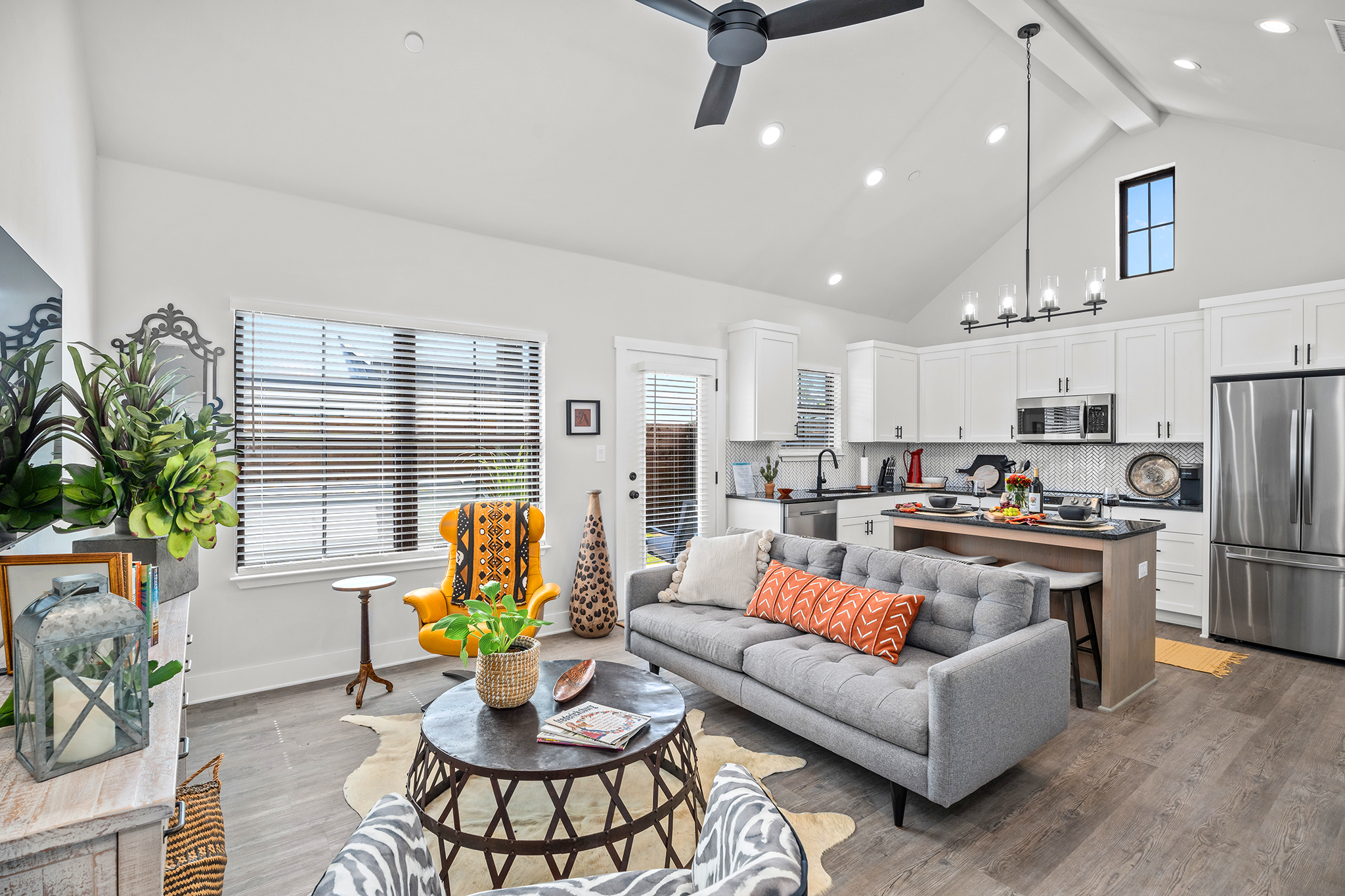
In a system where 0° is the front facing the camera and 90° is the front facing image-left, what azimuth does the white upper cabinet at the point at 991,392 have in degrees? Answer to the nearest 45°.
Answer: approximately 45°

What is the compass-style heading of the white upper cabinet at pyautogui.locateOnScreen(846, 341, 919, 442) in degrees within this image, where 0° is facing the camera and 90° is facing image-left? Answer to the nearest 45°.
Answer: approximately 315°

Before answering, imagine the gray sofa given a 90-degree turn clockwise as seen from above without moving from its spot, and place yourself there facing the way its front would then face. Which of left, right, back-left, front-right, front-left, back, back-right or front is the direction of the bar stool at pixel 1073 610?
right

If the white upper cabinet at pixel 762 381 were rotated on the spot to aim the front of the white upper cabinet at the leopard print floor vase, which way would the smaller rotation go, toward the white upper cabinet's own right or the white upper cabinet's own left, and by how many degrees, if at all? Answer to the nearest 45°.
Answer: approximately 90° to the white upper cabinet's own right

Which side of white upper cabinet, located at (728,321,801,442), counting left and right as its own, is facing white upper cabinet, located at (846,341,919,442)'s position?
left

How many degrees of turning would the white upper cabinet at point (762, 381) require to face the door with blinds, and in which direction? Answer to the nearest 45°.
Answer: approximately 90° to its right

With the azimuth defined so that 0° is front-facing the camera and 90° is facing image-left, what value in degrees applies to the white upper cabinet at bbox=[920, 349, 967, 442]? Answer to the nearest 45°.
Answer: approximately 45°
